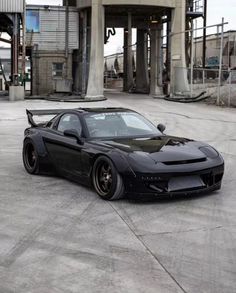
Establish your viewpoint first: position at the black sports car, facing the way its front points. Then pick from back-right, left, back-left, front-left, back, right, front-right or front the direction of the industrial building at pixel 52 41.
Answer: back-left

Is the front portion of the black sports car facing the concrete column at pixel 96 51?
no

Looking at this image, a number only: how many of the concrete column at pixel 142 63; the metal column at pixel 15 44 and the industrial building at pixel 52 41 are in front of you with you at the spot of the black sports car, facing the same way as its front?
0

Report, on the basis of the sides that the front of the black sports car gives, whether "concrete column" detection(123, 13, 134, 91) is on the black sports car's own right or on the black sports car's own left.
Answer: on the black sports car's own left

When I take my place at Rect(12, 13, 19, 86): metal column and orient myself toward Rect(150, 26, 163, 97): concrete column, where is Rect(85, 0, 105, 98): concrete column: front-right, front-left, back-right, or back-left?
front-right

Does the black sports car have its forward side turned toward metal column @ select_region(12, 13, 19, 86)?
no

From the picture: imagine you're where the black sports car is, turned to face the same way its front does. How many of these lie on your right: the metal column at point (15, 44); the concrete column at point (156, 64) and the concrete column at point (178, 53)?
0

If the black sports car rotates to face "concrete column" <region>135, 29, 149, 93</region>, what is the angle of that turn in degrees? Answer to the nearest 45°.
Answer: approximately 135° to its left

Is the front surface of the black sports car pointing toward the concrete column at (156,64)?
no

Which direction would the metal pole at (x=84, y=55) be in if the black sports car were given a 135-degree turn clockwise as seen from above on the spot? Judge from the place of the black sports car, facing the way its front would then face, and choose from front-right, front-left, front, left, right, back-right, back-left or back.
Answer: right

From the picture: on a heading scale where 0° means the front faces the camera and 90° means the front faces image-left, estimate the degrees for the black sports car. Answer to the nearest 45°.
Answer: approximately 315°
